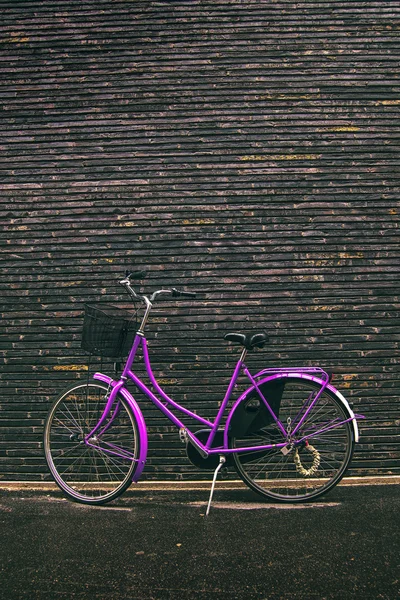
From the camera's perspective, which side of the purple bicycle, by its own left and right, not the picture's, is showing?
left
